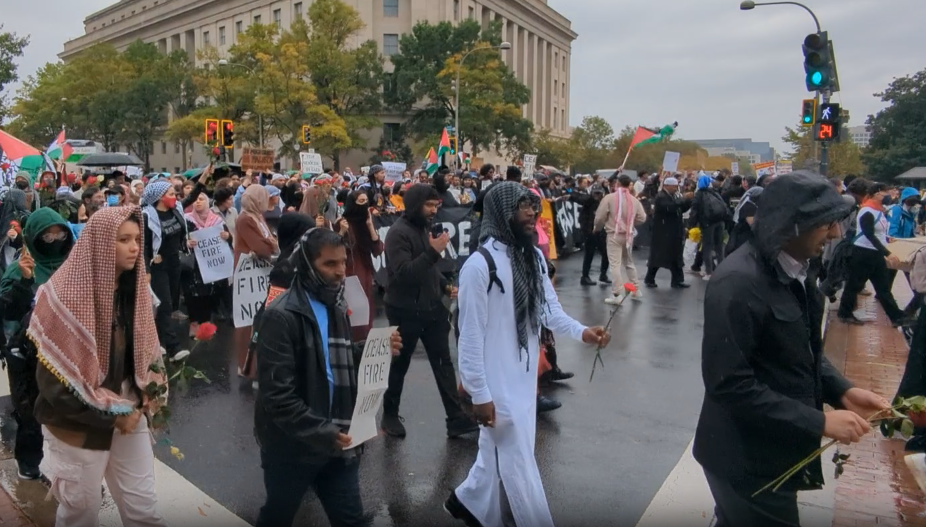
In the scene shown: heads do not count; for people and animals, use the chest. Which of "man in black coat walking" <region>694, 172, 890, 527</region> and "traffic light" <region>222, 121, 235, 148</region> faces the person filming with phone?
the traffic light

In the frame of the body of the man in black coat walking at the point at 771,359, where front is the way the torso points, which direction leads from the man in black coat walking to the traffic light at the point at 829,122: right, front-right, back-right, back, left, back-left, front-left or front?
left

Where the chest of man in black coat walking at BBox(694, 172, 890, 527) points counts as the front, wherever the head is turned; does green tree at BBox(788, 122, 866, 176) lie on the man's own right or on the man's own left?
on the man's own left

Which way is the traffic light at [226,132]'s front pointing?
toward the camera

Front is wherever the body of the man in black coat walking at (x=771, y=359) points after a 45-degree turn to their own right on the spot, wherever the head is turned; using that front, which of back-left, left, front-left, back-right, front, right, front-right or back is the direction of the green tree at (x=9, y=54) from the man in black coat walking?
back

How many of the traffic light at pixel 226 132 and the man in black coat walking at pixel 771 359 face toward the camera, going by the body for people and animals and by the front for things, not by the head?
1

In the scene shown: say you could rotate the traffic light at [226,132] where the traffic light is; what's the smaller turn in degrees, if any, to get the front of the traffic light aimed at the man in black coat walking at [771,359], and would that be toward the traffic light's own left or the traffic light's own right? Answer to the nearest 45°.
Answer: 0° — it already faces them

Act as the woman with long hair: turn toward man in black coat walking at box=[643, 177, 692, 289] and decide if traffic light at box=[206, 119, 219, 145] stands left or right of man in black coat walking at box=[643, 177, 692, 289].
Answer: left

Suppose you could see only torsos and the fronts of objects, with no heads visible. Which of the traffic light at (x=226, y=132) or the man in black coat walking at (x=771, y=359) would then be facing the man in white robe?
the traffic light

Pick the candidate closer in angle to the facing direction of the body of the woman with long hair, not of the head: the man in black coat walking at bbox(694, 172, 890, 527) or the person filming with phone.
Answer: the man in black coat walking

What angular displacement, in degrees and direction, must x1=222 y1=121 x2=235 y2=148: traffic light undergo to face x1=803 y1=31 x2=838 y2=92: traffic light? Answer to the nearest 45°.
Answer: approximately 45° to its left

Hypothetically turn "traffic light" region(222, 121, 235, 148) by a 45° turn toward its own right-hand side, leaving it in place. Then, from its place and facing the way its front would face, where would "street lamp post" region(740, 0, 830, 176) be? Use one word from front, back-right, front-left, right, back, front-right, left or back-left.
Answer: left

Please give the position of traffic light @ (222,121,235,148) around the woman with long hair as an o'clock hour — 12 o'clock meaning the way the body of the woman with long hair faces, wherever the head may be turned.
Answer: The traffic light is roughly at 8 o'clock from the woman with long hair.

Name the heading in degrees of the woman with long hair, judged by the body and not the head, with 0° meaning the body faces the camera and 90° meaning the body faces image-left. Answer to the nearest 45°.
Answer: approximately 315°

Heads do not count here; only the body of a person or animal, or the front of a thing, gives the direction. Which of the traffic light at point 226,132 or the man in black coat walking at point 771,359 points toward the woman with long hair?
the traffic light
